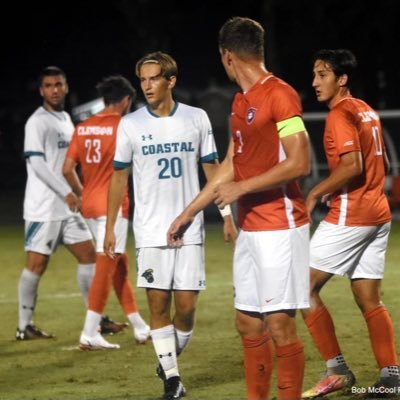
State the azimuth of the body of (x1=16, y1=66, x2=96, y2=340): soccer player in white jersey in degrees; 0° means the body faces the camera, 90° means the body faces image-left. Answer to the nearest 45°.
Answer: approximately 315°

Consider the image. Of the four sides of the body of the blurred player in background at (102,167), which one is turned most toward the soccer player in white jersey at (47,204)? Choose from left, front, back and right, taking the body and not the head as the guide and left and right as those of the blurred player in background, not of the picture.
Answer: left

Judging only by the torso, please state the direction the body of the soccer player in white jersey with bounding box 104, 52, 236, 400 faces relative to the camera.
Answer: toward the camera

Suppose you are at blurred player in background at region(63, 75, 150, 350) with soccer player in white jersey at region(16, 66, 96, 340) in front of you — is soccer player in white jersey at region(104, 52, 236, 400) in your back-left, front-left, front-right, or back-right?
back-left

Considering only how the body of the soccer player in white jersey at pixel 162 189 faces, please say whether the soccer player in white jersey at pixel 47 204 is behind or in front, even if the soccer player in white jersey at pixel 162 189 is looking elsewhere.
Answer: behind

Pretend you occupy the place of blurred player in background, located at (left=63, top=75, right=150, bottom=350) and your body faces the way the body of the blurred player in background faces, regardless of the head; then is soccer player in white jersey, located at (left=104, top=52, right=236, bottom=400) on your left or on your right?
on your right

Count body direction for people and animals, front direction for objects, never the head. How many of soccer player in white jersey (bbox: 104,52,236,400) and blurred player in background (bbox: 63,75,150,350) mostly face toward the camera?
1

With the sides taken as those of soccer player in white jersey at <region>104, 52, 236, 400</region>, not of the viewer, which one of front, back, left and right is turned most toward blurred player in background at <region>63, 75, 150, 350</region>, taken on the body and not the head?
back
